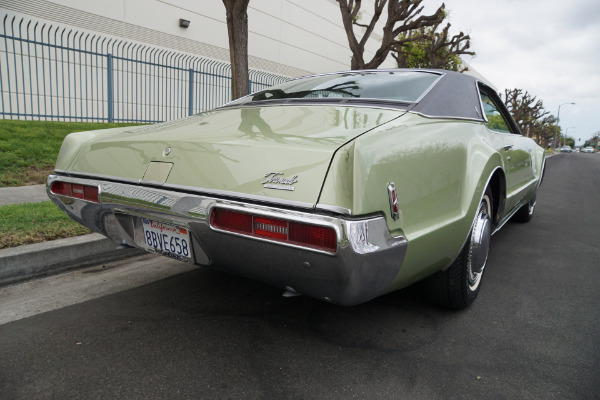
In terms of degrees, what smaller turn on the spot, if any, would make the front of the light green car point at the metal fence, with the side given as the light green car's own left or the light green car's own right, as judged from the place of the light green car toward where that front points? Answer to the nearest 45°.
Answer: approximately 90° to the light green car's own left

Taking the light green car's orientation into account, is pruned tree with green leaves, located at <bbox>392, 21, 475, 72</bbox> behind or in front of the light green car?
in front

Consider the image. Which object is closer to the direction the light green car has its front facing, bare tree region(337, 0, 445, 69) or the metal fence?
the bare tree

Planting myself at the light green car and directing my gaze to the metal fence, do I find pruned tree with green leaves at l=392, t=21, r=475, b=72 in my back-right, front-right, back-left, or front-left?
front-right

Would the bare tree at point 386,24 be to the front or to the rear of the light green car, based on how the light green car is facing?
to the front

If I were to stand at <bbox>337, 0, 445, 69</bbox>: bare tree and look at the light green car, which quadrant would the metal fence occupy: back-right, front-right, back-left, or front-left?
front-right

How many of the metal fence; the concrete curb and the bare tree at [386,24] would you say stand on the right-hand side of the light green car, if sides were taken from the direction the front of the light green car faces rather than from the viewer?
0

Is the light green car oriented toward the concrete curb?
no

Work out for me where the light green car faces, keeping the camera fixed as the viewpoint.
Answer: facing away from the viewer and to the right of the viewer

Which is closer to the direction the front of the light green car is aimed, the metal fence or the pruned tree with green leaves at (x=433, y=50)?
the pruned tree with green leaves
